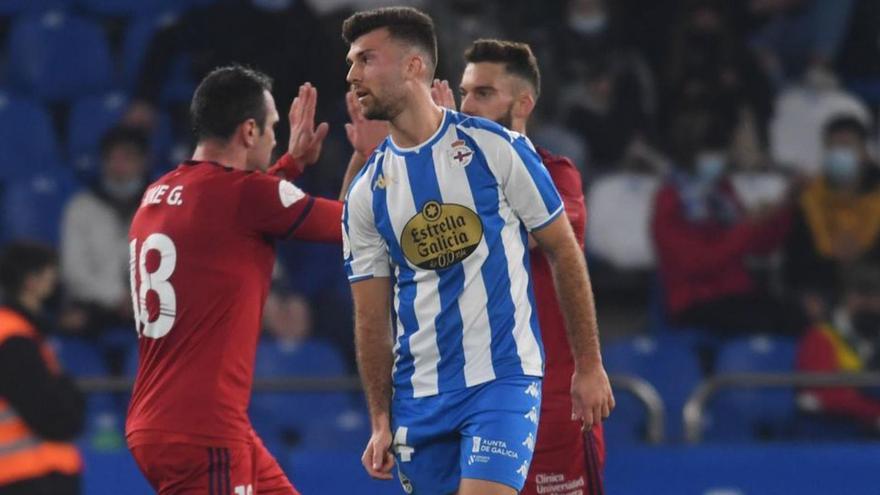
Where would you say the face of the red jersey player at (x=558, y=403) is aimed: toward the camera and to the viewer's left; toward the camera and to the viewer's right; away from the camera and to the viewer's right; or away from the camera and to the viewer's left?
toward the camera and to the viewer's left

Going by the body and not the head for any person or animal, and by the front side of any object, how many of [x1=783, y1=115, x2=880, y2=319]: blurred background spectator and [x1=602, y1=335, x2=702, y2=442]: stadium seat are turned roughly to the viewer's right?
0

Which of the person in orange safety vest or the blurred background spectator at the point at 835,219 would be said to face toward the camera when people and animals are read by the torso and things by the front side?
the blurred background spectator

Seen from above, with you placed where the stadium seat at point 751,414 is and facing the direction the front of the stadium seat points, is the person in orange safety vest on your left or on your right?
on your right

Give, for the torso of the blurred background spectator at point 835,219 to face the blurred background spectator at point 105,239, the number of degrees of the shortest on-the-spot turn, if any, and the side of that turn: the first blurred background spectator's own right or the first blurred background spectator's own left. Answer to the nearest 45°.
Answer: approximately 90° to the first blurred background spectator's own right

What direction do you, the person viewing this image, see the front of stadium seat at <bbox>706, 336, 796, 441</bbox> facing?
facing the viewer

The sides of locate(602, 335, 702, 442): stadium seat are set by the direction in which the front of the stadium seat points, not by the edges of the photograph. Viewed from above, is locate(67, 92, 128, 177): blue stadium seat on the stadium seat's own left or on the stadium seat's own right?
on the stadium seat's own right

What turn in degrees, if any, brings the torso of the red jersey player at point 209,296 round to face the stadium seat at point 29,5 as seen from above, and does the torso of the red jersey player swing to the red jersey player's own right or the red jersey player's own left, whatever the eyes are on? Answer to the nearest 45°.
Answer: approximately 45° to the red jersey player's own left

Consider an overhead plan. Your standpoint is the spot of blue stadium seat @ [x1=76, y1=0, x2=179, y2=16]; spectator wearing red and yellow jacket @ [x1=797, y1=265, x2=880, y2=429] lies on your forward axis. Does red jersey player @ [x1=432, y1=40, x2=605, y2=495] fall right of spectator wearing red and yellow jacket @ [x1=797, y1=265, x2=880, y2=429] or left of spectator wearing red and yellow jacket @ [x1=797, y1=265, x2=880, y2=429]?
right

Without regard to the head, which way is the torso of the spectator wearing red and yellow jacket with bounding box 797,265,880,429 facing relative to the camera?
toward the camera

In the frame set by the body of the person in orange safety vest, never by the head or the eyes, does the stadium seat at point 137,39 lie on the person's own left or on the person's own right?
on the person's own left

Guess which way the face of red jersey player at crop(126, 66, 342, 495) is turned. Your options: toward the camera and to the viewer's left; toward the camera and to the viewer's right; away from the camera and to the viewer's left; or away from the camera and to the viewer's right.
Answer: away from the camera and to the viewer's right
